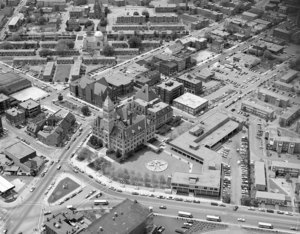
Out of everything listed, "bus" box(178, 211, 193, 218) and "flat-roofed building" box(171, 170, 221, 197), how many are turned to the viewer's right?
1

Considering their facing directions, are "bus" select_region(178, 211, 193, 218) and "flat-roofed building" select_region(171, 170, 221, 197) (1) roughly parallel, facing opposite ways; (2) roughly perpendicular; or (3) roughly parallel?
roughly perpendicular

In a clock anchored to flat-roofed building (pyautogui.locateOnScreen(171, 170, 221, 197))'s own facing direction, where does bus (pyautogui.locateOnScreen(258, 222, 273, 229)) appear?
The bus is roughly at 10 o'clock from the flat-roofed building.

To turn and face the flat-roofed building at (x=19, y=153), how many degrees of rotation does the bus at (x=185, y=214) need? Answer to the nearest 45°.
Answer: approximately 180°

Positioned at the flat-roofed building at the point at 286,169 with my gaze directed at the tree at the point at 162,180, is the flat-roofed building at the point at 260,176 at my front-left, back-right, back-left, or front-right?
front-left

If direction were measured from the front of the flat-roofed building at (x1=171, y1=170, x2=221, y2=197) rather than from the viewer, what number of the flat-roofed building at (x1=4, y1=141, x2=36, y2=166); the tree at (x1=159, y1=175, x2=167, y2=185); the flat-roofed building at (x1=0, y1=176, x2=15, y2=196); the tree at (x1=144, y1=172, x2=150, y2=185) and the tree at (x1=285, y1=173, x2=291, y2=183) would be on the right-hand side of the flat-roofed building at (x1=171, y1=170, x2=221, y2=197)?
4

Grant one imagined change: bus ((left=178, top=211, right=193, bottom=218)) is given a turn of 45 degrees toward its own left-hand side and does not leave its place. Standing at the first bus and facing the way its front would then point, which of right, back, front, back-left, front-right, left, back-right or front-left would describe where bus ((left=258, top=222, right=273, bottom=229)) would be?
front-right

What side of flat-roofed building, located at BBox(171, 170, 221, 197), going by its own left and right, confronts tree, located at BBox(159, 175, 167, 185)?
right

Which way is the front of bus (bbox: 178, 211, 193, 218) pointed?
to the viewer's right

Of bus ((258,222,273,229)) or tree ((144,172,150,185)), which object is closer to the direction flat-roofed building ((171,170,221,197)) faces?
the bus

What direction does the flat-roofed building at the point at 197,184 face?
toward the camera

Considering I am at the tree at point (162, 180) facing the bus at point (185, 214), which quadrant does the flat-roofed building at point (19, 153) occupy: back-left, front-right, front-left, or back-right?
back-right
